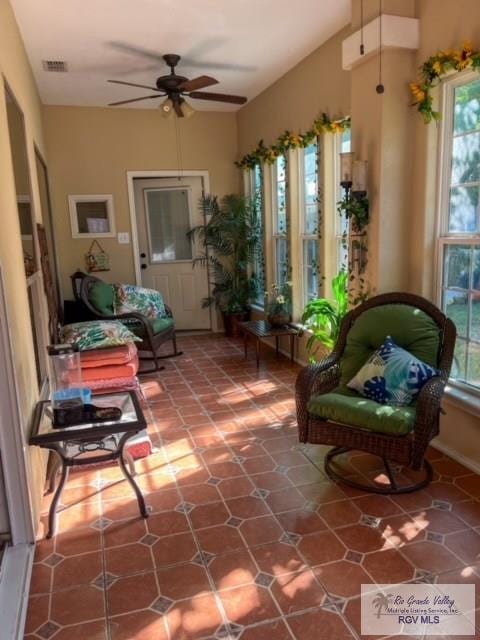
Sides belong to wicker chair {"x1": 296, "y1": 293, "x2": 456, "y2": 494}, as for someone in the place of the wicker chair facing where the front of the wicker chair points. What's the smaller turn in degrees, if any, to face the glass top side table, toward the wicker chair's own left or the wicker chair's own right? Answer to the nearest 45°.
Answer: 0° — it already faces it

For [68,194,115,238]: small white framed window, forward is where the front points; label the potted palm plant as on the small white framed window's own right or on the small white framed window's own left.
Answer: on the small white framed window's own left

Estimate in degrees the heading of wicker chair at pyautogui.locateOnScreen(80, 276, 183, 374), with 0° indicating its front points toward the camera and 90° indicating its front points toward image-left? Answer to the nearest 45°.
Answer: approximately 315°

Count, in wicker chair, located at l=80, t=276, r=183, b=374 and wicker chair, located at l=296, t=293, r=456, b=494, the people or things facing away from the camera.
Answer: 0

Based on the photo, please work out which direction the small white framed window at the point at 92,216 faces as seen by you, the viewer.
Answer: facing the viewer

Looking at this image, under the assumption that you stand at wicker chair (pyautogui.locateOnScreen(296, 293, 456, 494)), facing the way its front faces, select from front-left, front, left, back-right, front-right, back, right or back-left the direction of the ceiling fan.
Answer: right

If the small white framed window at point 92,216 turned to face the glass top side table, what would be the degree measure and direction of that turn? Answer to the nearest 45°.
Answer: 0° — it already faces it

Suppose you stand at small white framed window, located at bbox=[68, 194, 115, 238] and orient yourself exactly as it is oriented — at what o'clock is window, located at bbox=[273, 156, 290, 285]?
The window is roughly at 10 o'clock from the small white framed window.

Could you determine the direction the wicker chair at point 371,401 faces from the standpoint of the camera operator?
facing the viewer and to the left of the viewer

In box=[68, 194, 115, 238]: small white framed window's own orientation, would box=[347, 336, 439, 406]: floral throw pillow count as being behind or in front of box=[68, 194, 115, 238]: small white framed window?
in front

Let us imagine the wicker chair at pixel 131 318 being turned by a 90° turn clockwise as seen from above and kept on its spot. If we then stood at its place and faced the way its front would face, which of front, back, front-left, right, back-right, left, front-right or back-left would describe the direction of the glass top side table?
front-left

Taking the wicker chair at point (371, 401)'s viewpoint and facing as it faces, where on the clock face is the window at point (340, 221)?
The window is roughly at 4 o'clock from the wicker chair.

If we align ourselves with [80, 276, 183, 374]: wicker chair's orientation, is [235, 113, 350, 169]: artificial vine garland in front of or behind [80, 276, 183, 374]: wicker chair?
in front

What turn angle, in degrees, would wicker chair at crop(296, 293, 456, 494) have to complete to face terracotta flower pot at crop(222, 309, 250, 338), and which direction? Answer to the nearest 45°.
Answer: approximately 90° to its right
